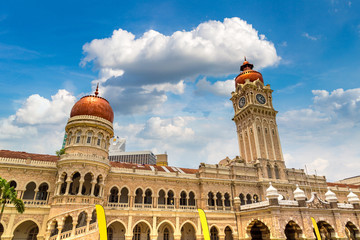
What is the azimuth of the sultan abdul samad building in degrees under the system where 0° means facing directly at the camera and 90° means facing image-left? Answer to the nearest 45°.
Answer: approximately 315°

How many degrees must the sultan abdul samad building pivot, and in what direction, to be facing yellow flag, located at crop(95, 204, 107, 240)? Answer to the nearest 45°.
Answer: approximately 90° to its right
